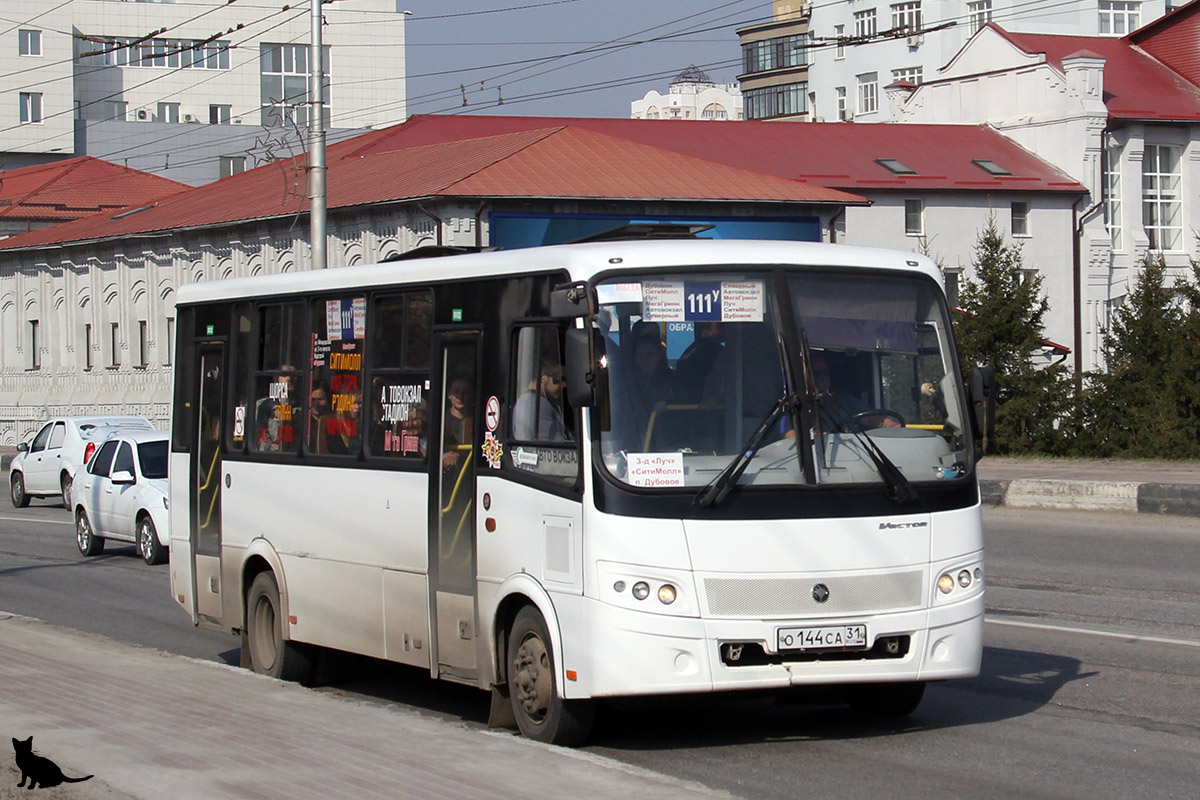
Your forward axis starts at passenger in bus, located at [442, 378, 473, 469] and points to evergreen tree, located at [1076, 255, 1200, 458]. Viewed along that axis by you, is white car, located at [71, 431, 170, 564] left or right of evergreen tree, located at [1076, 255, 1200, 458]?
left

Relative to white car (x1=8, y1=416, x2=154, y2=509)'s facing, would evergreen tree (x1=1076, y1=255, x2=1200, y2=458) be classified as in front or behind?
behind

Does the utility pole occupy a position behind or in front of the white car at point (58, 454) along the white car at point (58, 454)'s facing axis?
behind

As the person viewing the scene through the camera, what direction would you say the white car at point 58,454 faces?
facing away from the viewer and to the left of the viewer

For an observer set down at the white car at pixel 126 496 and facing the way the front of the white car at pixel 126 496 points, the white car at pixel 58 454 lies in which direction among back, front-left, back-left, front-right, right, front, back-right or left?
back-left

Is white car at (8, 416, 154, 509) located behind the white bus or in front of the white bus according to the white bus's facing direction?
behind

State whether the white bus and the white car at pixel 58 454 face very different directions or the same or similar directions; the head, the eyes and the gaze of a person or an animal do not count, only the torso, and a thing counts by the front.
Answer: very different directions

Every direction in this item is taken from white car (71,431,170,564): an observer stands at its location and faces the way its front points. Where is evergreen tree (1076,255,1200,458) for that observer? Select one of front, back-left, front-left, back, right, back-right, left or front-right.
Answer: front-left

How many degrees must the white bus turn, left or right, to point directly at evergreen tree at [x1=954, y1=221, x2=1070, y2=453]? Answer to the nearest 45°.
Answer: approximately 135° to its left

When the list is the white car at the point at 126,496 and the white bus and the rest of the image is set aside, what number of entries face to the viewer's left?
0
